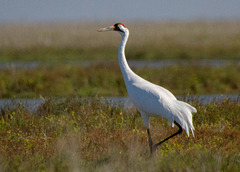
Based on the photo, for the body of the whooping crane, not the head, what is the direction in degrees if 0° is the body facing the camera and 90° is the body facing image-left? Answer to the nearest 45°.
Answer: approximately 90°
